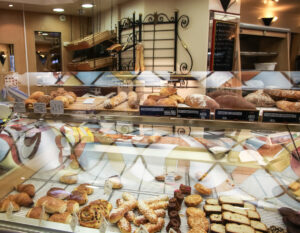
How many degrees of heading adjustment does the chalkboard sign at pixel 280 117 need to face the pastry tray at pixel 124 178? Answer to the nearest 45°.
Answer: approximately 90° to its right

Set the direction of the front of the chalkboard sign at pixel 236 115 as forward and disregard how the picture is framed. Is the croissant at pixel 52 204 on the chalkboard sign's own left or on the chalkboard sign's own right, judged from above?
on the chalkboard sign's own right

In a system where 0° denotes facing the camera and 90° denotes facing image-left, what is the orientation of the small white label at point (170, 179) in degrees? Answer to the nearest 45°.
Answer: approximately 0°
